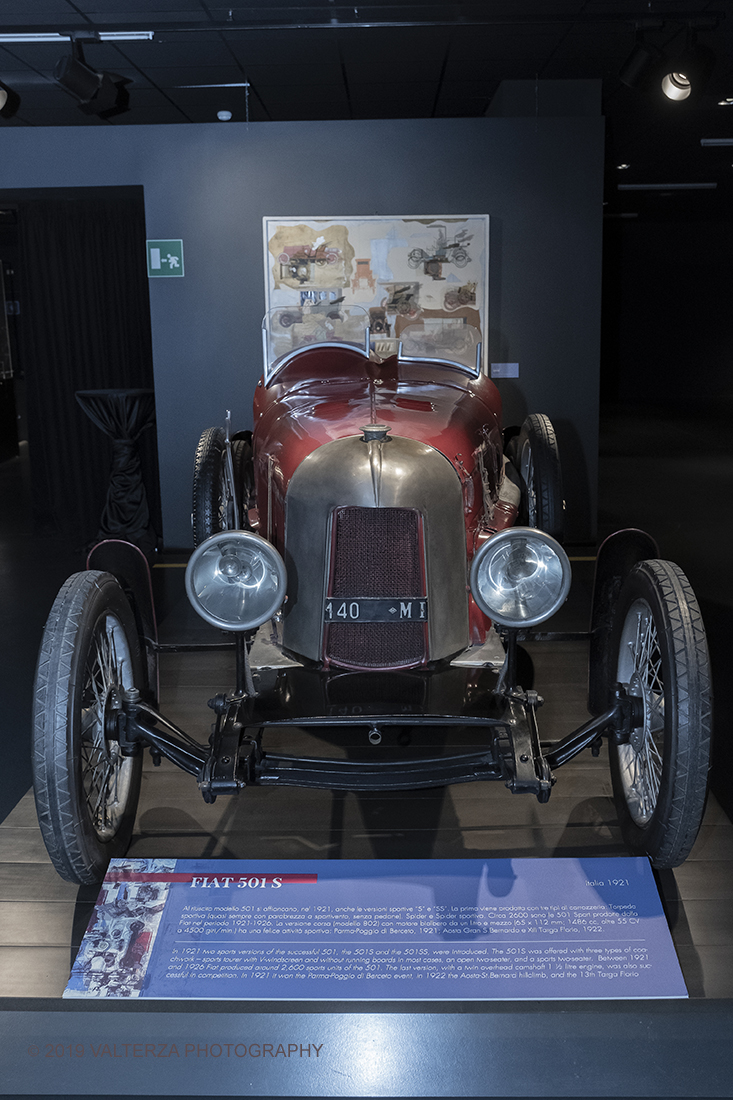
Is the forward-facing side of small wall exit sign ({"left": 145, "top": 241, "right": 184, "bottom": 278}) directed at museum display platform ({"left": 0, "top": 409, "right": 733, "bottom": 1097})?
yes

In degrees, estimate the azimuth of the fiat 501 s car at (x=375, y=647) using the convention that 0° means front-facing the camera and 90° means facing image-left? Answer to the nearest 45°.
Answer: approximately 0°

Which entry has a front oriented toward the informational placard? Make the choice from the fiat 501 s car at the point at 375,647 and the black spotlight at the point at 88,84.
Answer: the fiat 501 s car

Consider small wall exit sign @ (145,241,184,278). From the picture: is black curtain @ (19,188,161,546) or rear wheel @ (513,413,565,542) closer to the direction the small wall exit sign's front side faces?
the rear wheel

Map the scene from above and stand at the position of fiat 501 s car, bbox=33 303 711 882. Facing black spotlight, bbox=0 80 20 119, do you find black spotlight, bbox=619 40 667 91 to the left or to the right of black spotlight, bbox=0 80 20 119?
right

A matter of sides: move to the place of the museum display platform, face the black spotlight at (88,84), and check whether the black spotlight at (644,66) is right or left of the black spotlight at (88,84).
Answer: right

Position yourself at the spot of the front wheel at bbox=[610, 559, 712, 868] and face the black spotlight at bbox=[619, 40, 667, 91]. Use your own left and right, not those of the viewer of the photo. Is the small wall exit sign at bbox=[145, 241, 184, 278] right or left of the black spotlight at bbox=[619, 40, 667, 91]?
left

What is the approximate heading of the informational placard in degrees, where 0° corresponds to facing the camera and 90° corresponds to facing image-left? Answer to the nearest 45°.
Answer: approximately 0°
